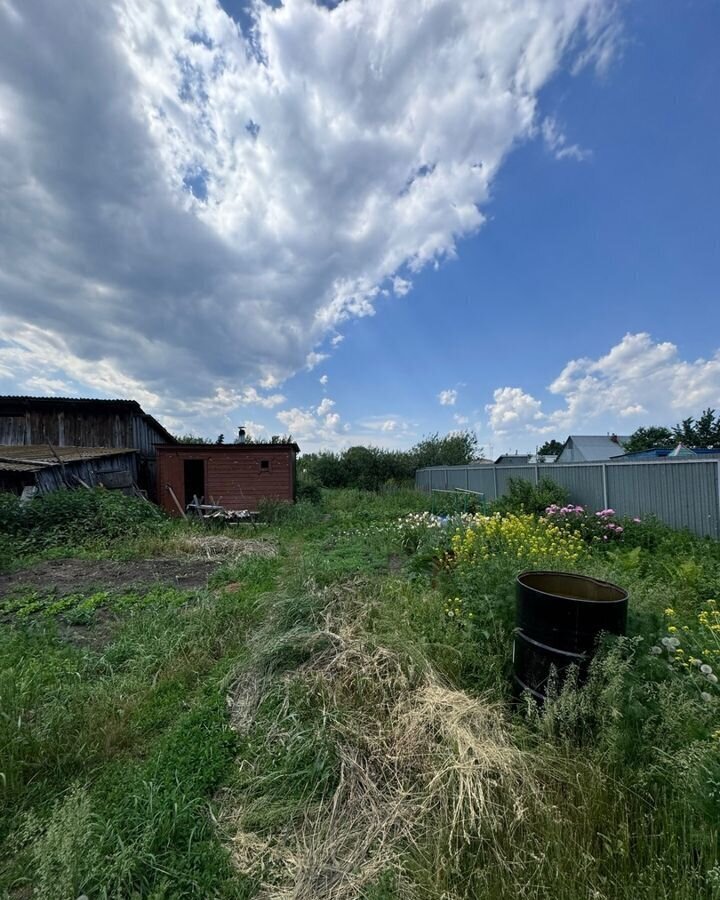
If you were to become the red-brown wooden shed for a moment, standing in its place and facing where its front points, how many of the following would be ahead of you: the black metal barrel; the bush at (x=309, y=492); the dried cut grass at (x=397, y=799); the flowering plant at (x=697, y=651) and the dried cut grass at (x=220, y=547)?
4

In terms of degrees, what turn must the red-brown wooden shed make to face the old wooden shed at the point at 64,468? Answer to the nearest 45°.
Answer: approximately 90° to its right

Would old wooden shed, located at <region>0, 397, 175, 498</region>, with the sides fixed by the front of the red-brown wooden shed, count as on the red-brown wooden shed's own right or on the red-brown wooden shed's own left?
on the red-brown wooden shed's own right

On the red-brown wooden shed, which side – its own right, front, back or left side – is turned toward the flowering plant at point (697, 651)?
front

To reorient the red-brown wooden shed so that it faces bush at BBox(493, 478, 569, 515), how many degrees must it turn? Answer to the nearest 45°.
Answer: approximately 45° to its left

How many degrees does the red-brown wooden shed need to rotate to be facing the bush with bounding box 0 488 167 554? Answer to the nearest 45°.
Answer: approximately 45° to its right

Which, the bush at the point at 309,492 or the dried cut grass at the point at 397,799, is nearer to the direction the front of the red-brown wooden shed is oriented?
the dried cut grass

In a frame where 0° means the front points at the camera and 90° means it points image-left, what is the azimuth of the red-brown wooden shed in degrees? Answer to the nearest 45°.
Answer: approximately 0°

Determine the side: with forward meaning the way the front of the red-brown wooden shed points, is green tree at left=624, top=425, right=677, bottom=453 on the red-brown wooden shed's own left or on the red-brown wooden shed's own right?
on the red-brown wooden shed's own left

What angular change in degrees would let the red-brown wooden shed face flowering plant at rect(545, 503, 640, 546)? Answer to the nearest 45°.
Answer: approximately 45° to its left

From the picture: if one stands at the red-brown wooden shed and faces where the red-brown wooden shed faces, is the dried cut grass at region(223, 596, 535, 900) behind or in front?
in front

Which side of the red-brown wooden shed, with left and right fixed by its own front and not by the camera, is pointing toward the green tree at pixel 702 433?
left

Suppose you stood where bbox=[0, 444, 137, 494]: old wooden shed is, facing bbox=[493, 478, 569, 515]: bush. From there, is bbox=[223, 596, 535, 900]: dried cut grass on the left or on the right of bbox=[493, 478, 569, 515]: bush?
right

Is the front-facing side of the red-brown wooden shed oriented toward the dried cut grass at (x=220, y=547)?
yes

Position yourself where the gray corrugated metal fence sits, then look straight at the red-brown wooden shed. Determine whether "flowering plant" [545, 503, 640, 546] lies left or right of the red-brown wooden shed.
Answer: left
